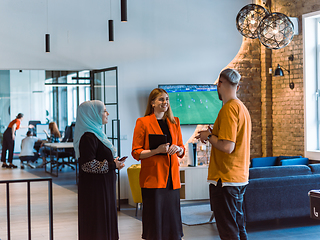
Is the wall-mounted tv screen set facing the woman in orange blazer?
yes

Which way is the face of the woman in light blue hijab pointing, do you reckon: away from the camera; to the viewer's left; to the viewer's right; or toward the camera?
to the viewer's right

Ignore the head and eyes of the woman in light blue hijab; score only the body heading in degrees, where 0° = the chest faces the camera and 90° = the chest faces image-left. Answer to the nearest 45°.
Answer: approximately 270°

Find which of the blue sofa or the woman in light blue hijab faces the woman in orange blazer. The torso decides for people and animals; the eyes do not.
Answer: the woman in light blue hijab

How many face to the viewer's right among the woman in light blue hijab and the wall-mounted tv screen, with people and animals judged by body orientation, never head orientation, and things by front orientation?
1

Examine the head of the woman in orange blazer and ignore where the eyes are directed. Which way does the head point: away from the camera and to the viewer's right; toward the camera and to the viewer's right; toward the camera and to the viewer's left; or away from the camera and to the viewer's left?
toward the camera and to the viewer's right
